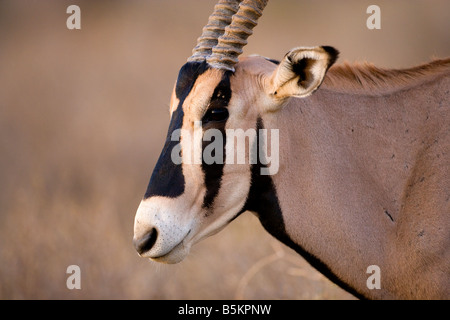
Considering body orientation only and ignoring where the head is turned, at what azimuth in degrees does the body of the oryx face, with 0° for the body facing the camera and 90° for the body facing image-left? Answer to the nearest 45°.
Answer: approximately 90°
